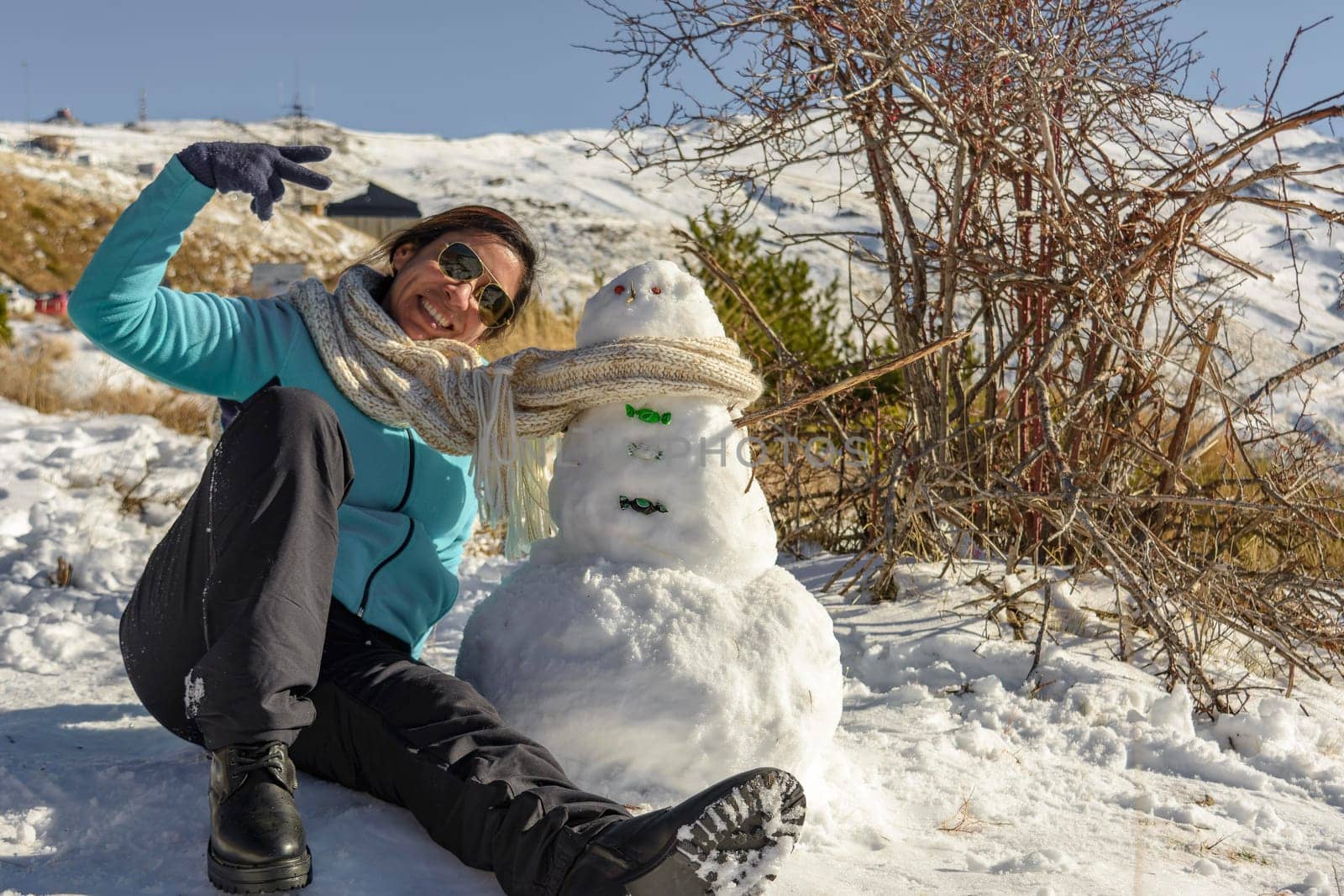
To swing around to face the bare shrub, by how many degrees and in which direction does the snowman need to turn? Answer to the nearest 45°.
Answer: approximately 135° to its left

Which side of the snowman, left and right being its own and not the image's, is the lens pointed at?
front
